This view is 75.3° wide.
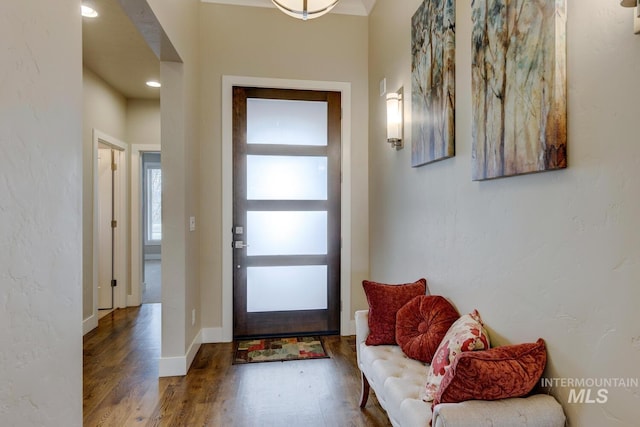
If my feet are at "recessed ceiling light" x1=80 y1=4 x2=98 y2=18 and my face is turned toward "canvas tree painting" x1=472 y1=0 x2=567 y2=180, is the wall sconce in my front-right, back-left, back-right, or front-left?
front-left

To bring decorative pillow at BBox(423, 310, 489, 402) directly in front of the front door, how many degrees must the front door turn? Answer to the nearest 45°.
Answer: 0° — it already faces it

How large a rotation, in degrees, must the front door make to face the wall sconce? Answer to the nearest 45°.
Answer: approximately 45° to its left

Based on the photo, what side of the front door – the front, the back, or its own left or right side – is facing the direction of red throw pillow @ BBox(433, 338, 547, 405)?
front

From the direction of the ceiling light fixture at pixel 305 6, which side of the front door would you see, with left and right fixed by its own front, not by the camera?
front

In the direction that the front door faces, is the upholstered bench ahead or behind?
ahead

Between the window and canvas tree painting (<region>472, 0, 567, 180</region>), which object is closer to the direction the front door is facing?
the canvas tree painting

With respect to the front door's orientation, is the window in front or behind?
behind

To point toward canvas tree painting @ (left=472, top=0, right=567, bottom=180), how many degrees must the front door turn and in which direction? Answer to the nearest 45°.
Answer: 0° — it already faces it

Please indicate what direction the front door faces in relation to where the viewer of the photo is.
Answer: facing the viewer
